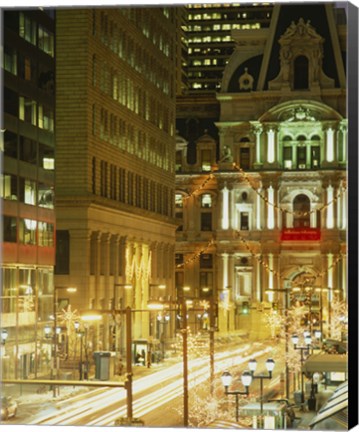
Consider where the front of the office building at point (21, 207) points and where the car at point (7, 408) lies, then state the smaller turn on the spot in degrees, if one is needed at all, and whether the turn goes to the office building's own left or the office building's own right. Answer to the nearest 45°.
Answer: approximately 45° to the office building's own right

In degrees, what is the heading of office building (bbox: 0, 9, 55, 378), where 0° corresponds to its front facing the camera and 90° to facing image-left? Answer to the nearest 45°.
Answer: approximately 315°

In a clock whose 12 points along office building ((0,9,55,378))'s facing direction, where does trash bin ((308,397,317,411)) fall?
The trash bin is roughly at 12 o'clock from the office building.

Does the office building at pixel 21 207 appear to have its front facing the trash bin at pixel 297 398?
yes

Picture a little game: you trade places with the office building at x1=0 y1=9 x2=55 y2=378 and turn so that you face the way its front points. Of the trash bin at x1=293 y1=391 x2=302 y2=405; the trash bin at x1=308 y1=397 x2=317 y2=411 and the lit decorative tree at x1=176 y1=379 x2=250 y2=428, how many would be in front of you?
3

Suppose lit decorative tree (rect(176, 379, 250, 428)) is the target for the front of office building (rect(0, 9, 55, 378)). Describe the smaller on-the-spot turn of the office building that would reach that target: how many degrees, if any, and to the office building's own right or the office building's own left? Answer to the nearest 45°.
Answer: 0° — it already faces it
